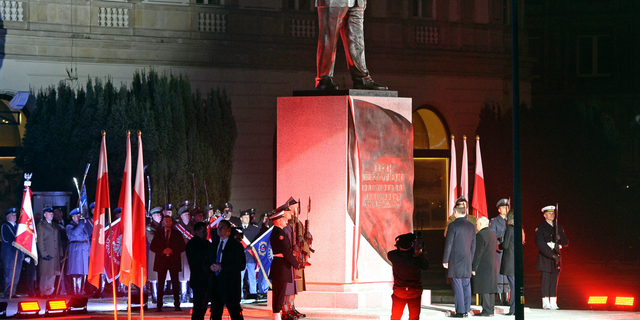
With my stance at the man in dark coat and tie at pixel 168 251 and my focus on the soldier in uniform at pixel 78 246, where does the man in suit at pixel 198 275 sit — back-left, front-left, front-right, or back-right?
back-left

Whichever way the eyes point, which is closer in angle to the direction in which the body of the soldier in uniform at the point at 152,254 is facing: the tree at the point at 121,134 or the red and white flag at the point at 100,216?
the red and white flag

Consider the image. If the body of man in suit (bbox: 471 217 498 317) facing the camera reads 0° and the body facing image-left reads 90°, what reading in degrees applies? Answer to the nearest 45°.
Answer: approximately 135°

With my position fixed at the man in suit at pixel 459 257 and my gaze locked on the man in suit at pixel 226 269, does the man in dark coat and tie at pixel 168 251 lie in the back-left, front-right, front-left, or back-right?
front-right

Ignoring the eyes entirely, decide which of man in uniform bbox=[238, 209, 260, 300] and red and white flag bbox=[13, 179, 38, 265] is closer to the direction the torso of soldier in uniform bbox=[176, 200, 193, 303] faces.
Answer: the man in uniform

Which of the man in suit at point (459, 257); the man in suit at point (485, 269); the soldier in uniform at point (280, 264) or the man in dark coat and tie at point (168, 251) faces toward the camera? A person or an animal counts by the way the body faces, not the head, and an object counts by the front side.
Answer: the man in dark coat and tie at point (168, 251)

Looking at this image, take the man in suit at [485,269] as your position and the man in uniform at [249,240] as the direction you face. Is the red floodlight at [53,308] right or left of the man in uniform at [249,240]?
left

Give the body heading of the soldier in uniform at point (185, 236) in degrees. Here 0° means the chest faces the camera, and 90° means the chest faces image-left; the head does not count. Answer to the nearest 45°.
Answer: approximately 315°

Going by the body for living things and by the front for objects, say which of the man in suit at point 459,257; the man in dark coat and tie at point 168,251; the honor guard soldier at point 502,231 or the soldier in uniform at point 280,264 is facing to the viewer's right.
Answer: the soldier in uniform at point 280,264

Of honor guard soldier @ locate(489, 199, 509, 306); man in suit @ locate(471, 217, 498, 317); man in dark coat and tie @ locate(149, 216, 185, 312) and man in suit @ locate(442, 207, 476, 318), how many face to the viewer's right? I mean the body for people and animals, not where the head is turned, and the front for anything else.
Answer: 0

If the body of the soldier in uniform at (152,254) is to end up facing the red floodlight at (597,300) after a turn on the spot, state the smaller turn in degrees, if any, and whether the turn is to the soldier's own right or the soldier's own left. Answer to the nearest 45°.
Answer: approximately 45° to the soldier's own left

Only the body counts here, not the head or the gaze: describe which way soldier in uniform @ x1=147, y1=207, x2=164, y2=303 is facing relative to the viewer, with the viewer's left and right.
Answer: facing the viewer and to the right of the viewer

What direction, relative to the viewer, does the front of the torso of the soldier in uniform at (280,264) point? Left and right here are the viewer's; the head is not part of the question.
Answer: facing to the right of the viewer

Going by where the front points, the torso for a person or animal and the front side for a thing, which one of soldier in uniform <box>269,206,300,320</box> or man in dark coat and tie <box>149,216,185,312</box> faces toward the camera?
man in dark coat and tie <box>149,216,185,312</box>
